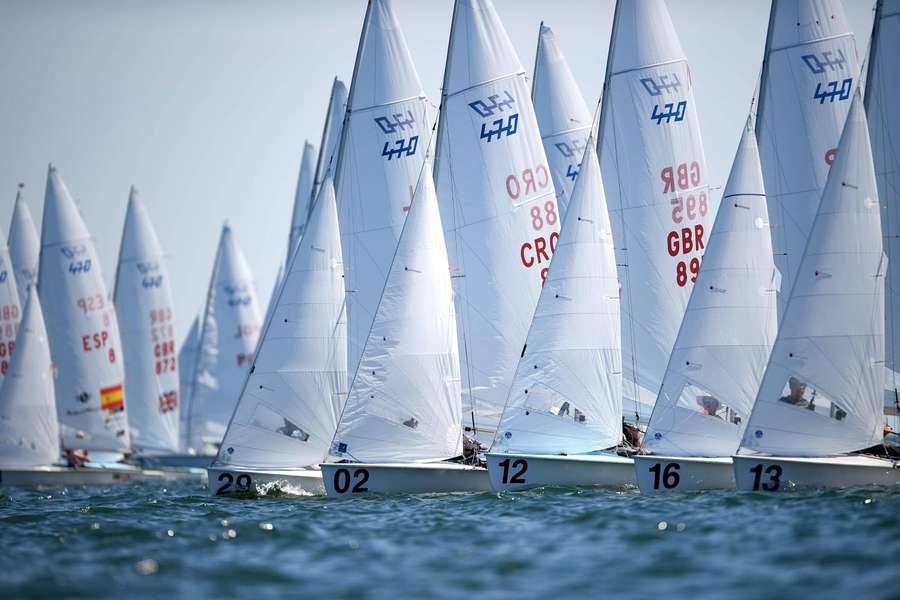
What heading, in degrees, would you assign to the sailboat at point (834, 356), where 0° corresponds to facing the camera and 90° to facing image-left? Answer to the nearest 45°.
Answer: approximately 90°

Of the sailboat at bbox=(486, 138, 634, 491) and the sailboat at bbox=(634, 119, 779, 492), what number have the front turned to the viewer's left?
2

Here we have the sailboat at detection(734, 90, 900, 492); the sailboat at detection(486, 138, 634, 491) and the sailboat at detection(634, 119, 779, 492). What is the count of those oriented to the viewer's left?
3

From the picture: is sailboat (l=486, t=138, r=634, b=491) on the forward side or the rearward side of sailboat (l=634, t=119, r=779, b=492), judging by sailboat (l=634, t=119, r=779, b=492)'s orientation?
on the forward side

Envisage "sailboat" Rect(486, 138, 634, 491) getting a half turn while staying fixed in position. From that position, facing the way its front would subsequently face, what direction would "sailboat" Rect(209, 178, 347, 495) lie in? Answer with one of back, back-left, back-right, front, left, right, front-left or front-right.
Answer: back

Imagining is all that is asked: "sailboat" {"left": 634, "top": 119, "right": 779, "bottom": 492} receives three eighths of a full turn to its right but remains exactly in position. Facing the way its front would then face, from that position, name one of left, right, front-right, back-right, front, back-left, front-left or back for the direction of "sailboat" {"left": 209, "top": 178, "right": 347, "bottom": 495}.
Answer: back-left

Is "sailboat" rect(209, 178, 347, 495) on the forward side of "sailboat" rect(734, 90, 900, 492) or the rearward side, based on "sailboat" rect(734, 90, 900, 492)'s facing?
on the forward side

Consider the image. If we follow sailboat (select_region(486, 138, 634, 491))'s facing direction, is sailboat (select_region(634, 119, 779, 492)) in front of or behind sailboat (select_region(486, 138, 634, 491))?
behind

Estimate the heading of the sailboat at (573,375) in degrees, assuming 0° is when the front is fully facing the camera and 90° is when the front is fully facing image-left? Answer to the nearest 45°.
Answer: approximately 90°

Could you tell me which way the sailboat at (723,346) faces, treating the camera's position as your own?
facing to the left of the viewer
